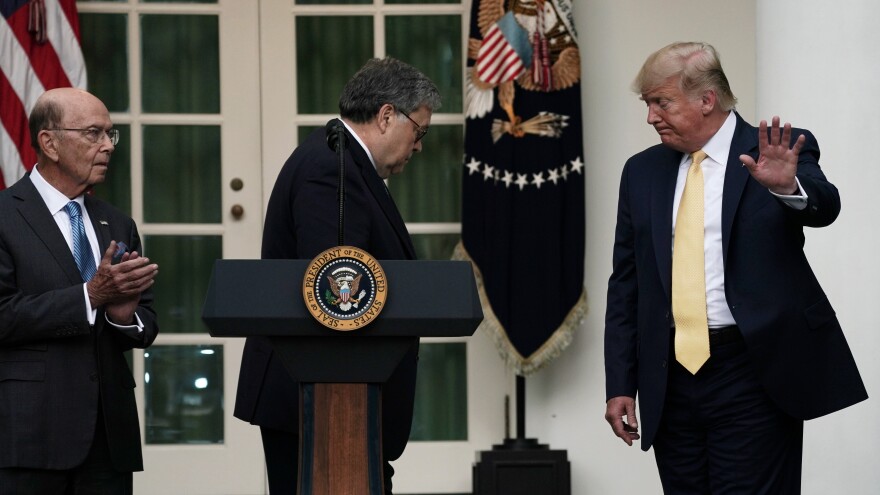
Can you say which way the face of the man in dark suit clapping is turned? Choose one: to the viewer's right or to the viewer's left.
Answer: to the viewer's right

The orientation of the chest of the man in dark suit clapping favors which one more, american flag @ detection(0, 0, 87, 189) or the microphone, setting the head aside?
the microphone

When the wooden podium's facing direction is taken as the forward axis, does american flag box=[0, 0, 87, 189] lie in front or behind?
behind

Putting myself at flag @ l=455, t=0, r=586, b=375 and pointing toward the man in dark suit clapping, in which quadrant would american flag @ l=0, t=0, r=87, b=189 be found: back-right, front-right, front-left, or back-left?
front-right

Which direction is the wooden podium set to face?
toward the camera
